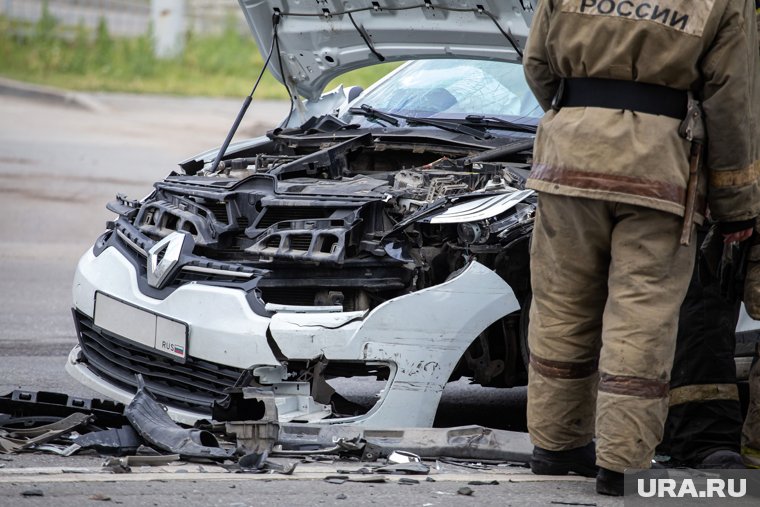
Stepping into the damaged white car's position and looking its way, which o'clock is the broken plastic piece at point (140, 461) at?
The broken plastic piece is roughly at 12 o'clock from the damaged white car.

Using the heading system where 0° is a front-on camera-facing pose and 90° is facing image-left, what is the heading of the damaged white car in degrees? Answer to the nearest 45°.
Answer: approximately 45°

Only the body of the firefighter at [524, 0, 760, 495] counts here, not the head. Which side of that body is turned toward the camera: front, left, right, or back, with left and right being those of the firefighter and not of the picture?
back

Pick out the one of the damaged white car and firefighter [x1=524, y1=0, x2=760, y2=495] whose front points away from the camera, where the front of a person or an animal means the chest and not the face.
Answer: the firefighter

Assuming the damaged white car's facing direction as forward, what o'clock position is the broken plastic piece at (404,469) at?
The broken plastic piece is roughly at 10 o'clock from the damaged white car.

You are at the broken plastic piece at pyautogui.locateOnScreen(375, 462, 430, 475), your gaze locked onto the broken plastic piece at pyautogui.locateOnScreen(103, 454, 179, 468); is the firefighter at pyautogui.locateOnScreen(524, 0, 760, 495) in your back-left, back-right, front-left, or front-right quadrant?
back-left

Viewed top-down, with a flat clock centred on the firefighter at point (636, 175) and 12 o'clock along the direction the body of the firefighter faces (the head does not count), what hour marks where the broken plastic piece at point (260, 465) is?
The broken plastic piece is roughly at 9 o'clock from the firefighter.

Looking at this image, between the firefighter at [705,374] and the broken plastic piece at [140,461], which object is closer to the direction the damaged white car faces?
the broken plastic piece

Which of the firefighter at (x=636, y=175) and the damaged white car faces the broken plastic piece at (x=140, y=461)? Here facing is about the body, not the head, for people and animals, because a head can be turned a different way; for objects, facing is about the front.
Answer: the damaged white car

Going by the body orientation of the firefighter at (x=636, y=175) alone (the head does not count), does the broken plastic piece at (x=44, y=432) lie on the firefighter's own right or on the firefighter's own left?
on the firefighter's own left

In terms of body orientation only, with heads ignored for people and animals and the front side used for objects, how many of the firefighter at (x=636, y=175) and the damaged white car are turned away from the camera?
1

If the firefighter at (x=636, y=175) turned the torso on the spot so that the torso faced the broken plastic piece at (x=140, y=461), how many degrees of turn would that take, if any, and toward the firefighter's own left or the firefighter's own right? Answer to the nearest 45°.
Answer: approximately 90° to the firefighter's own left
